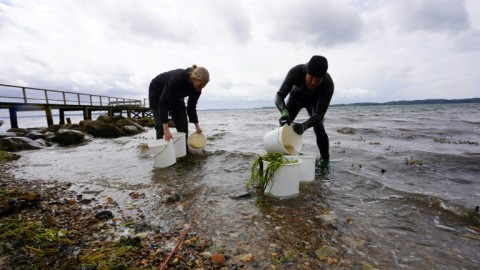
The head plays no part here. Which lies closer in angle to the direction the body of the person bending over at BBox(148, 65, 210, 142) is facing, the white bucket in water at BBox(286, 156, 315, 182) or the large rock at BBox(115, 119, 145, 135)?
the white bucket in water

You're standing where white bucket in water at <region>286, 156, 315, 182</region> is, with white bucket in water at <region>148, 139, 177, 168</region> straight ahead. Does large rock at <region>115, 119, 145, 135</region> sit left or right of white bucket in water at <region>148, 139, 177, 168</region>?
right

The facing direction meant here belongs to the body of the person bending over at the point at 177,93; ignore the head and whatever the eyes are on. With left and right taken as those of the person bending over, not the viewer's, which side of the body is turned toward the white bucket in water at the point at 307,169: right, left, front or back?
front

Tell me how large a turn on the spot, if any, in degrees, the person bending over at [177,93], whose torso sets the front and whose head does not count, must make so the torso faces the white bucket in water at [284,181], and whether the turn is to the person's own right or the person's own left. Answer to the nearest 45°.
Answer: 0° — they already face it

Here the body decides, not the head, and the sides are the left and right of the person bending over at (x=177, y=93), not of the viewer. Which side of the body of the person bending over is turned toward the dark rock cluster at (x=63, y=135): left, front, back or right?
back

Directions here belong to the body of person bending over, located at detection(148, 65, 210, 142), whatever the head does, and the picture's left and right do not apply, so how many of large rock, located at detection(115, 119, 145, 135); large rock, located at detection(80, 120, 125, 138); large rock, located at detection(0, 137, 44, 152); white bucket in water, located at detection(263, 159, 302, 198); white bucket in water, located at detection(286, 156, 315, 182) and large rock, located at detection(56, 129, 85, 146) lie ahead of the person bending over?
2

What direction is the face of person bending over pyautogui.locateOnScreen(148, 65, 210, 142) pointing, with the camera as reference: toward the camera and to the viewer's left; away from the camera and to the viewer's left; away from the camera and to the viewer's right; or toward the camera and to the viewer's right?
toward the camera and to the viewer's right

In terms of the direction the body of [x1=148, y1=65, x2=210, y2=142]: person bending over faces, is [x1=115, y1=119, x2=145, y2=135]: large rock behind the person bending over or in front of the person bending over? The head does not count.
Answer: behind

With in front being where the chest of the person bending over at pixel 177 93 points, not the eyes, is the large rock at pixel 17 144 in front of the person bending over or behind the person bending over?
behind

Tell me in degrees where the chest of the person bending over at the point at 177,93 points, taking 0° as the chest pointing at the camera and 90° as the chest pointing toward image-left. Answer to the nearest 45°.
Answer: approximately 315°

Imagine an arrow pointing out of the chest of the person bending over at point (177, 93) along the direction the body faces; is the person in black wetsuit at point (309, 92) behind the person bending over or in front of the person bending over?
in front
